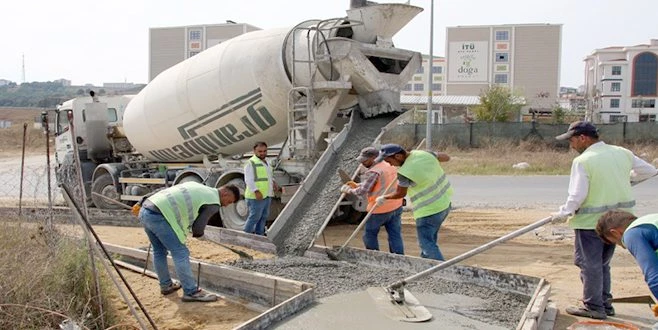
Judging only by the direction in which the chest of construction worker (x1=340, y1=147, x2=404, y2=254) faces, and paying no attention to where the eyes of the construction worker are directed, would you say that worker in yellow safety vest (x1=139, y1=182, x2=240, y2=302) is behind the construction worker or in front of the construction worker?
in front

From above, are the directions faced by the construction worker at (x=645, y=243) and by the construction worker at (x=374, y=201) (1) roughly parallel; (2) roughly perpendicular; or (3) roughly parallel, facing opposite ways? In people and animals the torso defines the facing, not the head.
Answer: roughly parallel

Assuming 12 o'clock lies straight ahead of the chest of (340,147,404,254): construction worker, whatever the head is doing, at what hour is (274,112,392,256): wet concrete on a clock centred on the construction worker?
The wet concrete is roughly at 2 o'clock from the construction worker.

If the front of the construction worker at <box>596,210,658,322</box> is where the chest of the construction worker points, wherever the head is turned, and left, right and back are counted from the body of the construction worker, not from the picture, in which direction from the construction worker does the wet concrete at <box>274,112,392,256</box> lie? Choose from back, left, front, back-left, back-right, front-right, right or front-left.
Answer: front-right

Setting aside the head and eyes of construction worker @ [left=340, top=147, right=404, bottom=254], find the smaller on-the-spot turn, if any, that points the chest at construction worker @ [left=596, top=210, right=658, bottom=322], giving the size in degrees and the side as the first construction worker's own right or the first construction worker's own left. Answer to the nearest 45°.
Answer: approximately 90° to the first construction worker's own left

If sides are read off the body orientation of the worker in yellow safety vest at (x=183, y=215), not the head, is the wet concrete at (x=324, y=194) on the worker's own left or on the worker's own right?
on the worker's own left

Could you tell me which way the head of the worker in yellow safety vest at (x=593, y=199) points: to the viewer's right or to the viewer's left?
to the viewer's left

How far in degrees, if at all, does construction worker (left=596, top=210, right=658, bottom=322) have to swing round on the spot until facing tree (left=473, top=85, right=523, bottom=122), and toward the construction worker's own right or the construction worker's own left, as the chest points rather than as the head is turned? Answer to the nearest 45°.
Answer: approximately 90° to the construction worker's own right

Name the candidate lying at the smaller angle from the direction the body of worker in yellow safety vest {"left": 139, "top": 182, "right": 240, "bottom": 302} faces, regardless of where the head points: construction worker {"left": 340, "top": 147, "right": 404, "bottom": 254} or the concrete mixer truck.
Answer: the construction worker

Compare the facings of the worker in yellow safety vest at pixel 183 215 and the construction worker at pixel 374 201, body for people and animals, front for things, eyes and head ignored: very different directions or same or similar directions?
very different directions

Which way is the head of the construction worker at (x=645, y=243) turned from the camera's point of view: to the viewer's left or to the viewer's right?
to the viewer's left

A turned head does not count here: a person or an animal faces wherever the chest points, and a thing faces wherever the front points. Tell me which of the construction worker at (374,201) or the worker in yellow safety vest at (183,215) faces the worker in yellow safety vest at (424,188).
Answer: the worker in yellow safety vest at (183,215)

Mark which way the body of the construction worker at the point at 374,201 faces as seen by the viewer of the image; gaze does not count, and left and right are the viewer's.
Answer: facing to the left of the viewer

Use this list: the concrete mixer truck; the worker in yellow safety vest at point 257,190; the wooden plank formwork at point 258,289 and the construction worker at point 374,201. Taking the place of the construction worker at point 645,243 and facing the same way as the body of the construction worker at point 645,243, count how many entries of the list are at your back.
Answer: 0

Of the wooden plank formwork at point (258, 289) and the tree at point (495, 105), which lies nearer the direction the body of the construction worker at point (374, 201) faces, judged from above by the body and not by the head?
the wooden plank formwork

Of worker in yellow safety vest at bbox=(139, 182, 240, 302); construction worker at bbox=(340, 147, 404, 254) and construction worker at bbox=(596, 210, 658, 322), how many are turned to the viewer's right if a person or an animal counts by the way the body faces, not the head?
1

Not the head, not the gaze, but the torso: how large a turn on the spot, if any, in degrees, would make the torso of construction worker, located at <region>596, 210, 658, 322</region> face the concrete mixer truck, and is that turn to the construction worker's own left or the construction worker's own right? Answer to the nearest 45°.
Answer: approximately 45° to the construction worker's own right

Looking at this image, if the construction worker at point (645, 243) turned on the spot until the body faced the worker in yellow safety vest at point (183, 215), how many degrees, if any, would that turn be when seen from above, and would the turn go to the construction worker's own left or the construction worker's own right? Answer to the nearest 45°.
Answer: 0° — they already face them

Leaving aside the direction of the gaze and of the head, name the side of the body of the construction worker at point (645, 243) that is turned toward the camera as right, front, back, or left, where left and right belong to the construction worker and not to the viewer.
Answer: left

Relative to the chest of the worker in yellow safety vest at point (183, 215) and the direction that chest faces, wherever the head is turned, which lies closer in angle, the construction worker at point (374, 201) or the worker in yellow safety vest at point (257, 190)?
the construction worker

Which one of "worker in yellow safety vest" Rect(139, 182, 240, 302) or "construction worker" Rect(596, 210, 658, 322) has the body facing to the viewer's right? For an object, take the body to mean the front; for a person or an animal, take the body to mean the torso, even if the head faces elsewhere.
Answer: the worker in yellow safety vest

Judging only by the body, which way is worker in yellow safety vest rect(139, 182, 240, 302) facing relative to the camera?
to the viewer's right
